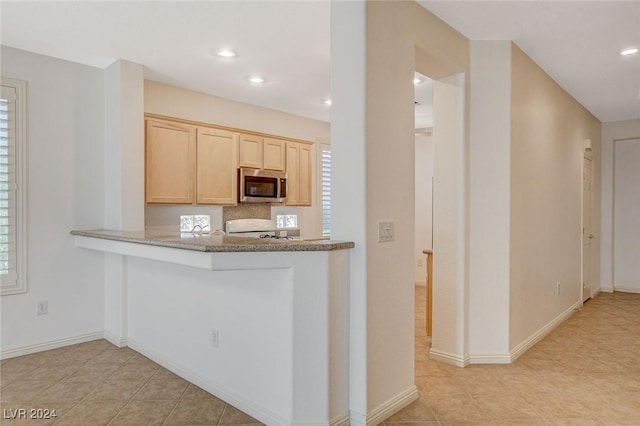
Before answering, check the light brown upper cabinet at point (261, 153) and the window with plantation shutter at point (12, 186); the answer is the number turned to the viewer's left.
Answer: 0

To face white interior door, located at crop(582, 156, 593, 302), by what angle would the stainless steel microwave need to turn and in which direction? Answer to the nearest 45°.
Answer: approximately 45° to its left

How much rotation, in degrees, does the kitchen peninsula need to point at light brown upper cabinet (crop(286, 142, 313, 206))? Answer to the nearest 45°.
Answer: approximately 135° to its right

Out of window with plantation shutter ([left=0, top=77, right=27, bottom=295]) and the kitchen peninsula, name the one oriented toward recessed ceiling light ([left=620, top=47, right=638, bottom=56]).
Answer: the window with plantation shutter

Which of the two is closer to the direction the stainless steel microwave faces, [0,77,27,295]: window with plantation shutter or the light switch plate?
the light switch plate

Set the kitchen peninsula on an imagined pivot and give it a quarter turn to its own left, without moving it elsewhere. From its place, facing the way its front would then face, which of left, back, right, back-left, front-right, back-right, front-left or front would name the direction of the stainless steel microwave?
back-left

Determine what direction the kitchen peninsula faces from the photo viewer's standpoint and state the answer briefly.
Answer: facing the viewer and to the left of the viewer

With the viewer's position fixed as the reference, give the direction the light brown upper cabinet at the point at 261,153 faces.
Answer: facing the viewer and to the right of the viewer

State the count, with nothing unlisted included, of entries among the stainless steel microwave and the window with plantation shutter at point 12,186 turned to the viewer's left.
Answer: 0

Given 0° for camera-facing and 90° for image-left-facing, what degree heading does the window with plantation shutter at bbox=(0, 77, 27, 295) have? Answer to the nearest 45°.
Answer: approximately 315°

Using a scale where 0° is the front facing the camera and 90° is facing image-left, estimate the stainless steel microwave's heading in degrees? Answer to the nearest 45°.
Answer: approximately 315°

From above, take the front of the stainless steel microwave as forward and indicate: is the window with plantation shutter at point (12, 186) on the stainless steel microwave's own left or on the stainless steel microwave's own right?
on the stainless steel microwave's own right

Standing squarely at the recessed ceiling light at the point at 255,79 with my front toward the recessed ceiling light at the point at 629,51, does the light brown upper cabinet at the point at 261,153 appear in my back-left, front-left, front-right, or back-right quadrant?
back-left
